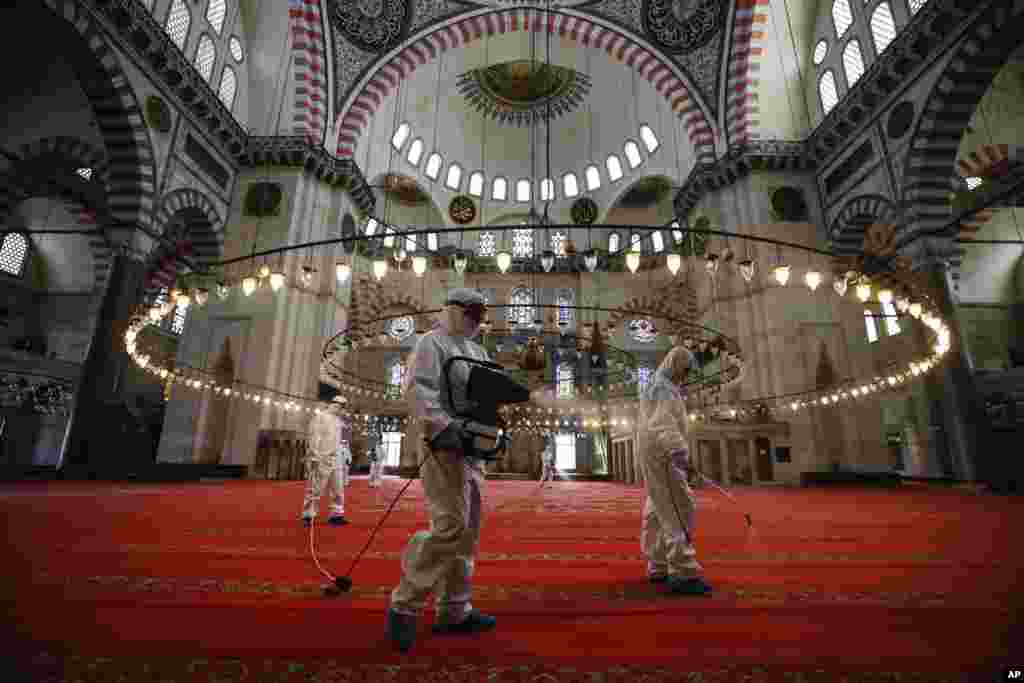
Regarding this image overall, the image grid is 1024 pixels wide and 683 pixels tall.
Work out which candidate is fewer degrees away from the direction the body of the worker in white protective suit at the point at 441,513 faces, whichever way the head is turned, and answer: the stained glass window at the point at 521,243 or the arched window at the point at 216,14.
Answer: the stained glass window

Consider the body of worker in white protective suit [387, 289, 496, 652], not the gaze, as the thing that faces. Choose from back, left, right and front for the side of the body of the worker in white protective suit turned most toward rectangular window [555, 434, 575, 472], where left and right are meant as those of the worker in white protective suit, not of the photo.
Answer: left

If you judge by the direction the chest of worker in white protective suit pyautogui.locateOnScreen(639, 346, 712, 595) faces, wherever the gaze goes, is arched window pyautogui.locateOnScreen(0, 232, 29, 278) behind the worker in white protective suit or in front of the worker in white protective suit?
behind

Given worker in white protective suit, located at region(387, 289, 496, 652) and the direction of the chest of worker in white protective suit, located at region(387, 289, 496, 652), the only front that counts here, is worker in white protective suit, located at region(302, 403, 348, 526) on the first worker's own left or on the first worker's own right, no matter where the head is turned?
on the first worker's own left

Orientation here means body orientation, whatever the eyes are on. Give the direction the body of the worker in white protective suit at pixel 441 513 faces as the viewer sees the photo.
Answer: to the viewer's right

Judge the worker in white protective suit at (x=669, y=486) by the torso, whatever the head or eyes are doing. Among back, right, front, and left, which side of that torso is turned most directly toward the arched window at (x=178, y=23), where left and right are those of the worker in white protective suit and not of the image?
back

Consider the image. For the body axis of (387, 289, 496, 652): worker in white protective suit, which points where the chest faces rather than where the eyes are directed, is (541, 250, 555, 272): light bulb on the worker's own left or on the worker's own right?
on the worker's own left
